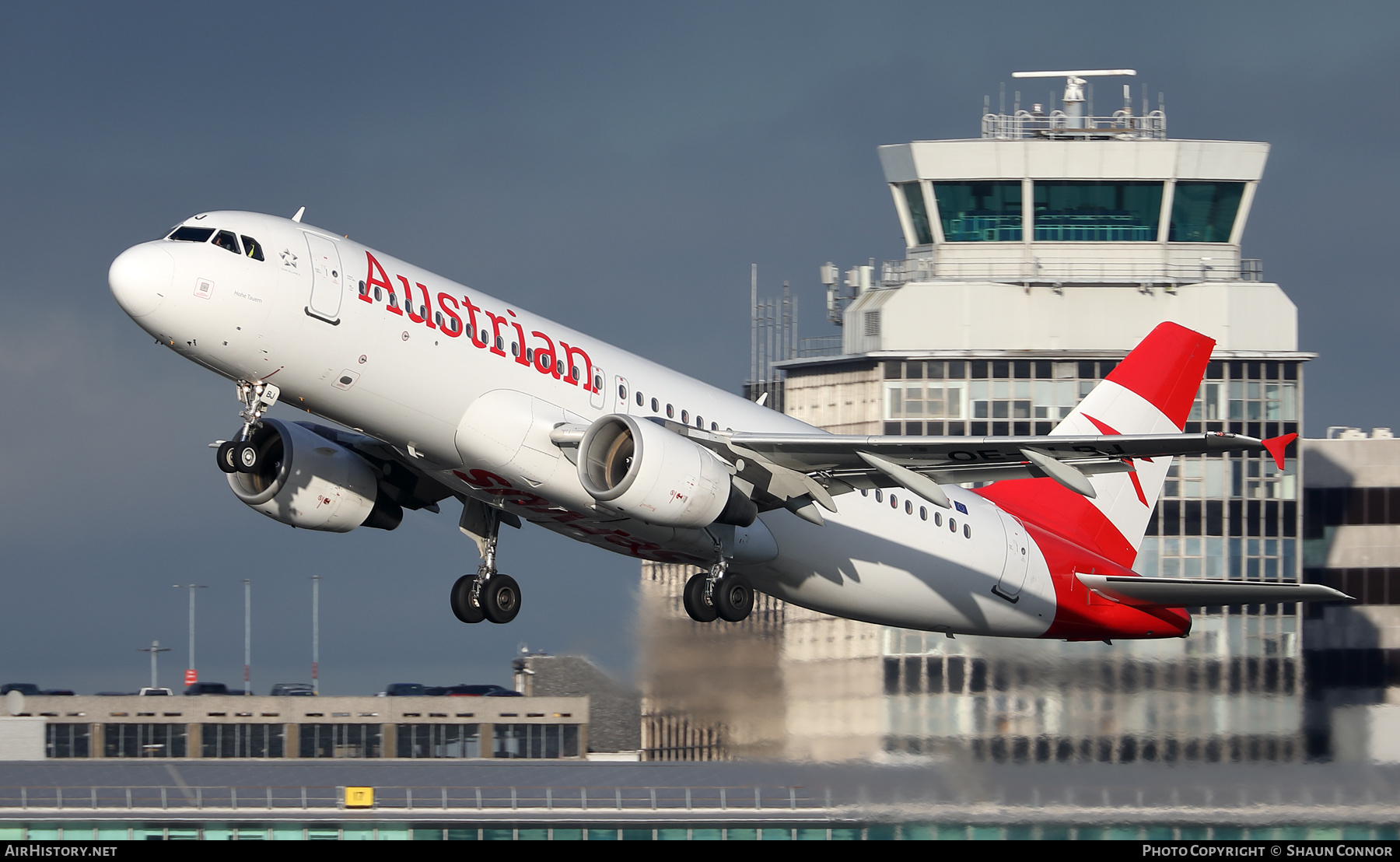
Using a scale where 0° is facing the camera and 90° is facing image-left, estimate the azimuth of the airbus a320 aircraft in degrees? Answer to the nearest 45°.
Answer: approximately 45°
